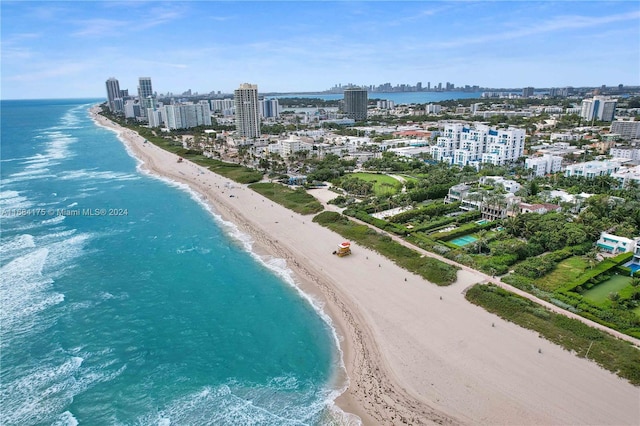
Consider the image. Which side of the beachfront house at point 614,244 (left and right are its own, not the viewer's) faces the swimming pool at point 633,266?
left

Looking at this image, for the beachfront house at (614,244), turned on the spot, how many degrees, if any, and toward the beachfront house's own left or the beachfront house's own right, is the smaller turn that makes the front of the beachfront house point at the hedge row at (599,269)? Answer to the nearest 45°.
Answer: approximately 45° to the beachfront house's own left

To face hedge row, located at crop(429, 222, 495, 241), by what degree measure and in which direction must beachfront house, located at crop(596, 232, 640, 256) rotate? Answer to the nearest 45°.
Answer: approximately 45° to its right

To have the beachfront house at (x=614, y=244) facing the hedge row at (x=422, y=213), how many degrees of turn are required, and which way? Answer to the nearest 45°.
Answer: approximately 45° to its right

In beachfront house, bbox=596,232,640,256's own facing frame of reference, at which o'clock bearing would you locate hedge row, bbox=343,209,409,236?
The hedge row is roughly at 1 o'clock from the beachfront house.

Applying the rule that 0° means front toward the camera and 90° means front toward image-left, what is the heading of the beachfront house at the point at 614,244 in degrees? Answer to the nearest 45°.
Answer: approximately 45°
